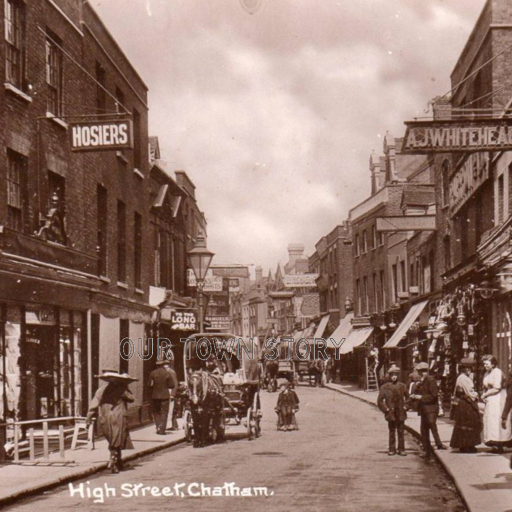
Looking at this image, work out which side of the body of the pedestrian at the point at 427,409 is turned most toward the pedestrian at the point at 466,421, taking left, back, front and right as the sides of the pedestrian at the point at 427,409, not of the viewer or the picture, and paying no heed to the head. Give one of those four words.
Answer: back

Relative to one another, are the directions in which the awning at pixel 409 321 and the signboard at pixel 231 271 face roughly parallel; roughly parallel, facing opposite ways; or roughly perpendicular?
roughly perpendicular

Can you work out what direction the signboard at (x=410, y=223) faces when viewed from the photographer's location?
facing the viewer

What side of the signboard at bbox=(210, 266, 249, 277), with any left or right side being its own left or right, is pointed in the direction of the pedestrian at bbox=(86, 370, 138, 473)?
front

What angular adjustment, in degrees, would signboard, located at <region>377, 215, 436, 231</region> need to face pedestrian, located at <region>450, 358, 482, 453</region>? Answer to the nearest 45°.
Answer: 0° — it already faces them

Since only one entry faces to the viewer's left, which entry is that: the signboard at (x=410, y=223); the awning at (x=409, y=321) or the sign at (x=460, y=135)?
the awning

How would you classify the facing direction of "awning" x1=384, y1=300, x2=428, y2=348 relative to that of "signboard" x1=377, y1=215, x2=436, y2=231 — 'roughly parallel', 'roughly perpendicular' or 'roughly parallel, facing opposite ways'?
roughly perpendicular

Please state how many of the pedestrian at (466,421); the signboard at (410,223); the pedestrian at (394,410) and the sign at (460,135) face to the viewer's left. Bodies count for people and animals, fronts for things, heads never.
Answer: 0

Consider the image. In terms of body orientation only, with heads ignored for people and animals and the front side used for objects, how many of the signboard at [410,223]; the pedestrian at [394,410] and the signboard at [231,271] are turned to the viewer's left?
0

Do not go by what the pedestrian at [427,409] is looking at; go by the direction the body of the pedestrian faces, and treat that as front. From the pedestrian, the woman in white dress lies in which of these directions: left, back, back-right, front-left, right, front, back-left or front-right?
back

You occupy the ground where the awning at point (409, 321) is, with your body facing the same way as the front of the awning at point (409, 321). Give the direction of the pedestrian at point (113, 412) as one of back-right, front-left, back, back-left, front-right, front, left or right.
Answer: left
